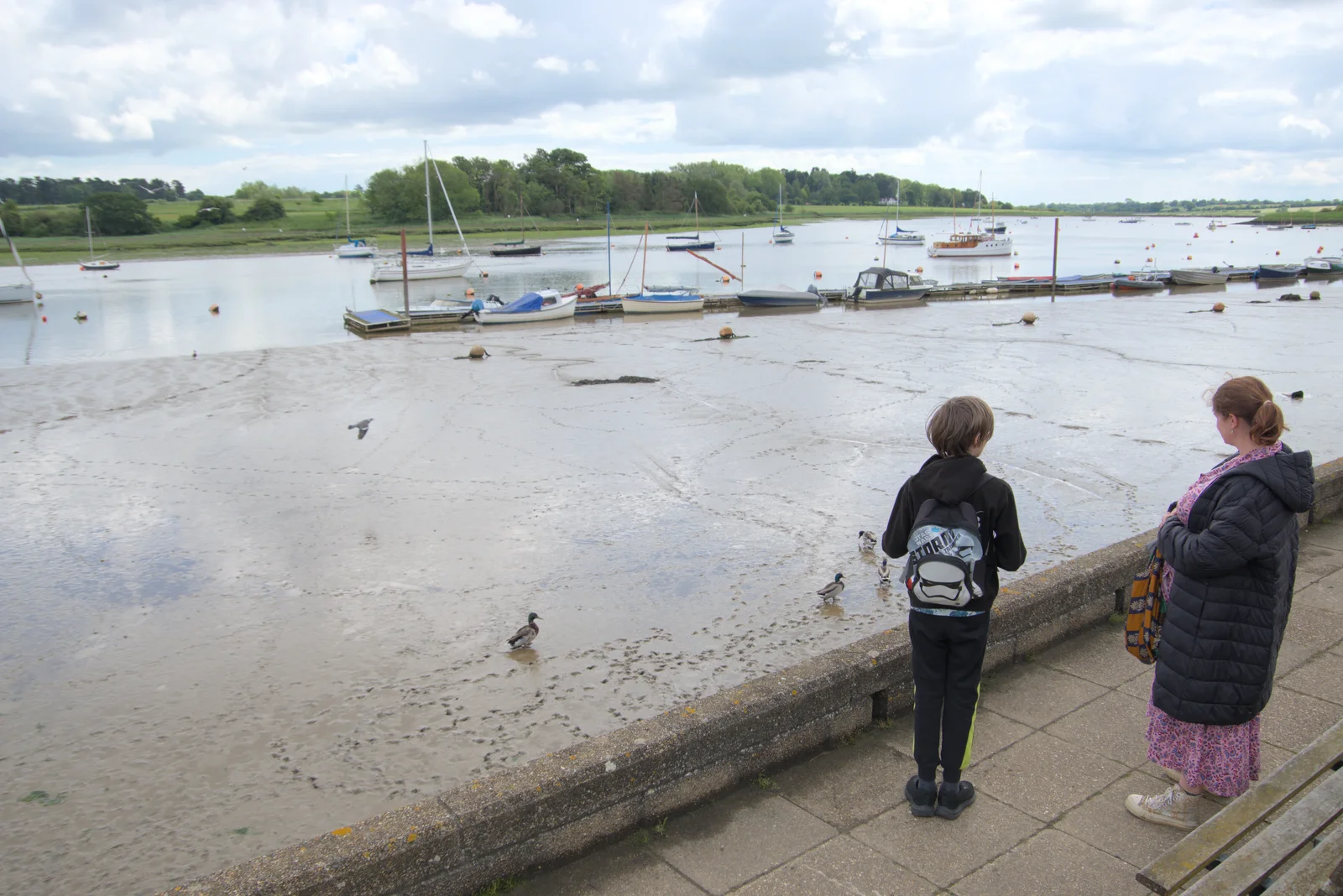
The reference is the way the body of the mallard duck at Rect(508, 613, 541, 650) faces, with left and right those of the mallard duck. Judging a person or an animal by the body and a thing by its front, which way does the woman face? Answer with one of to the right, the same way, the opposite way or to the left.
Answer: to the left

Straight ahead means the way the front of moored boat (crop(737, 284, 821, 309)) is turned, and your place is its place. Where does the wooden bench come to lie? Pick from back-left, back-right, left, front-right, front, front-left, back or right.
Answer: left

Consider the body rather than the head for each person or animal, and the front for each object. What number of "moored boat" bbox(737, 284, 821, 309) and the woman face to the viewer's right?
0

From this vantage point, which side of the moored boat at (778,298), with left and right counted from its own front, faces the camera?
left

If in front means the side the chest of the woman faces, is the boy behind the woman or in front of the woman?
in front

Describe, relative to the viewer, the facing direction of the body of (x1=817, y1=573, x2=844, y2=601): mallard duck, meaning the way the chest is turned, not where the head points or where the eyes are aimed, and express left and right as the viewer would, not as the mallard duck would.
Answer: facing to the right of the viewer

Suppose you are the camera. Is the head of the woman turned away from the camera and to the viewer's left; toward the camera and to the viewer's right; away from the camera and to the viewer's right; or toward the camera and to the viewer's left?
away from the camera and to the viewer's left

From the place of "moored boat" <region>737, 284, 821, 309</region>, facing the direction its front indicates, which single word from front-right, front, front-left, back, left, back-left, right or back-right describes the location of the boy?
left

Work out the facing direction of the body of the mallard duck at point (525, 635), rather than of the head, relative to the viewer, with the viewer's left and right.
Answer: facing away from the viewer and to the right of the viewer

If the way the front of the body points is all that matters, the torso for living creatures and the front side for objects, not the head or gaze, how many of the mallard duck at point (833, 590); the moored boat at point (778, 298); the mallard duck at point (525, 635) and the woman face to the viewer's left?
2
